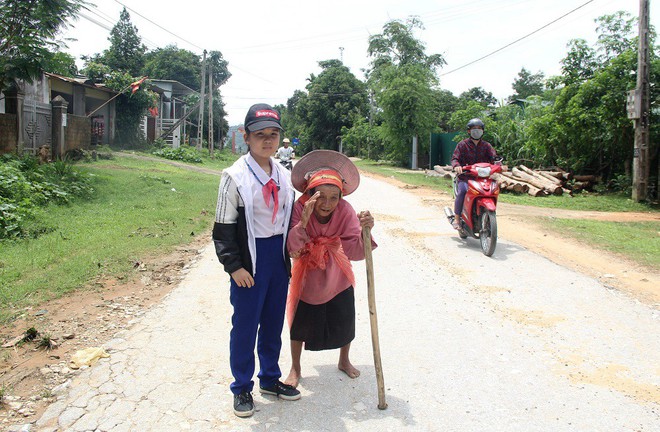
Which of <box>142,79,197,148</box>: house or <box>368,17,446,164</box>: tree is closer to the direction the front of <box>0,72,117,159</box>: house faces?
the tree

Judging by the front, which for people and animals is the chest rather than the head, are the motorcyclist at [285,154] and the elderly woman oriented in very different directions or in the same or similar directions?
same or similar directions

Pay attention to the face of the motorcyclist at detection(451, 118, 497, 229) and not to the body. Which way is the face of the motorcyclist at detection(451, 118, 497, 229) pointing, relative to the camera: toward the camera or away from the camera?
toward the camera

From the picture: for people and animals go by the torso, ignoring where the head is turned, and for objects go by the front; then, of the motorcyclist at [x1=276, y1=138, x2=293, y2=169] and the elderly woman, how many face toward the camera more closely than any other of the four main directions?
2

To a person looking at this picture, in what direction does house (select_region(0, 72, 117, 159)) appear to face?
facing the viewer and to the right of the viewer

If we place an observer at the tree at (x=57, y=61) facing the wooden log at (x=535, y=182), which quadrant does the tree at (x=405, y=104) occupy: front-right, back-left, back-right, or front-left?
front-left

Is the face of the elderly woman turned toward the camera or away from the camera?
toward the camera

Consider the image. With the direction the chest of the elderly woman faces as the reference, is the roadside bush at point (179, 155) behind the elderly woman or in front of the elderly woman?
behind

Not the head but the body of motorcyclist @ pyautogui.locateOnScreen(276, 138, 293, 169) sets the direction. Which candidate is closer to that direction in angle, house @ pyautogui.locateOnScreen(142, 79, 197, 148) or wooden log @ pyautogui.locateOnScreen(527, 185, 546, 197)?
the wooden log

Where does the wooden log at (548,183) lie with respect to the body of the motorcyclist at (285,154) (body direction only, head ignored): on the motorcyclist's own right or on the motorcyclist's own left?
on the motorcyclist's own left

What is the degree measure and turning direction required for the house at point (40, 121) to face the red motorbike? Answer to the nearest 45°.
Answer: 0° — it already faces it

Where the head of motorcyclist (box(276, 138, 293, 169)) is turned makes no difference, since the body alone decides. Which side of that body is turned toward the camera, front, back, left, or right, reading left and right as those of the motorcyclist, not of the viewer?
front

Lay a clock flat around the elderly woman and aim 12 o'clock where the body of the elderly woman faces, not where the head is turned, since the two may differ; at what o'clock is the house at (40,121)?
The house is roughly at 5 o'clock from the elderly woman.

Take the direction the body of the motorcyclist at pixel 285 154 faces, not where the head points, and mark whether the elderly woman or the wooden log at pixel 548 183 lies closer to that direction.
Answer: the elderly woman

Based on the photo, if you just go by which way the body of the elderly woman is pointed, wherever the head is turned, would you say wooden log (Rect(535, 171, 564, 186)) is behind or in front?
behind
